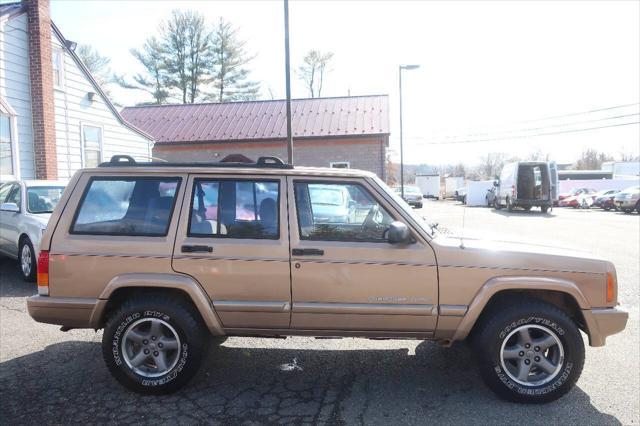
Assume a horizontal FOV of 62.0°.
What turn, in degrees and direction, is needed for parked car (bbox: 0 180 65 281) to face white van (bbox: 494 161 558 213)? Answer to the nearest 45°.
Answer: approximately 45° to its left

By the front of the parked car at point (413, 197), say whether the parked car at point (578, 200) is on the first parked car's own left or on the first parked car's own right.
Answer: on the first parked car's own left

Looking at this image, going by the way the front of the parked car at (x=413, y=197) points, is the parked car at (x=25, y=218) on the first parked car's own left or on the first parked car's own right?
on the first parked car's own right

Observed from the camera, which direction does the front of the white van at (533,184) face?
facing away from the viewer and to the left of the viewer

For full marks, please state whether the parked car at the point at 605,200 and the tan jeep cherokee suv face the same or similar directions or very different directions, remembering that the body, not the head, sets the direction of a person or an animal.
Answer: very different directions

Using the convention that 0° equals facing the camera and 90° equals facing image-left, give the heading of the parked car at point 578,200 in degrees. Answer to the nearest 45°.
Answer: approximately 45°

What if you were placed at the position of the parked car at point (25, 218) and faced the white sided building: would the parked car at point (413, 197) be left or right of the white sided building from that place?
right

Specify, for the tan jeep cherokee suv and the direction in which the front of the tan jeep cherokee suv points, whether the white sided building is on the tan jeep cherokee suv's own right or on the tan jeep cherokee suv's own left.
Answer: on the tan jeep cherokee suv's own left

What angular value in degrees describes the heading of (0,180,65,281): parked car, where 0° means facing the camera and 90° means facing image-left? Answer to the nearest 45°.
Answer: approximately 315°

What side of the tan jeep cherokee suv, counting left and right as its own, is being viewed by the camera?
right
